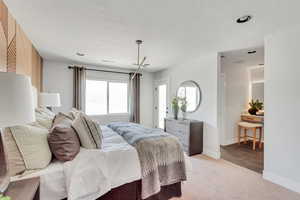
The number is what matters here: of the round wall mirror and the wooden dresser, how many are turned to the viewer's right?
0

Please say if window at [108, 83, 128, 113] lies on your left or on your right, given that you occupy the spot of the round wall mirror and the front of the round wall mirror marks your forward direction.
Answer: on your right

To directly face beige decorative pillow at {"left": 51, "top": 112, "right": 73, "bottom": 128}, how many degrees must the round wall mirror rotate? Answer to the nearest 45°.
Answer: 0° — it already faces it

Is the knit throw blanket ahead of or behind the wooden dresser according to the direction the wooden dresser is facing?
ahead

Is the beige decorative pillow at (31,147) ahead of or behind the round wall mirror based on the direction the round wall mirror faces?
ahead

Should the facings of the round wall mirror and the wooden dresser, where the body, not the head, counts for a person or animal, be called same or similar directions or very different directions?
same or similar directions

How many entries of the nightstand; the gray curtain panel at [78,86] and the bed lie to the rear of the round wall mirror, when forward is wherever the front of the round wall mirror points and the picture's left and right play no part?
0

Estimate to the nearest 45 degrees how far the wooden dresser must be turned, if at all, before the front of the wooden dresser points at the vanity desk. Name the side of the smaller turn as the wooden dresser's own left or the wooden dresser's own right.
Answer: approximately 180°

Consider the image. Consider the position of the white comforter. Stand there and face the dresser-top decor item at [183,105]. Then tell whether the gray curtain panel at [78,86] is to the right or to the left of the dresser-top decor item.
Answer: left

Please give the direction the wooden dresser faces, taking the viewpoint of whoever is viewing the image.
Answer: facing the viewer and to the left of the viewer

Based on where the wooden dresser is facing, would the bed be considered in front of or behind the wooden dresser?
in front

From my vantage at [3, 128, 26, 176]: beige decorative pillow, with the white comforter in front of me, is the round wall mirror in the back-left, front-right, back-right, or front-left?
front-left

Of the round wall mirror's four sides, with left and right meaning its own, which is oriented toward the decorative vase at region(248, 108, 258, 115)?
back
